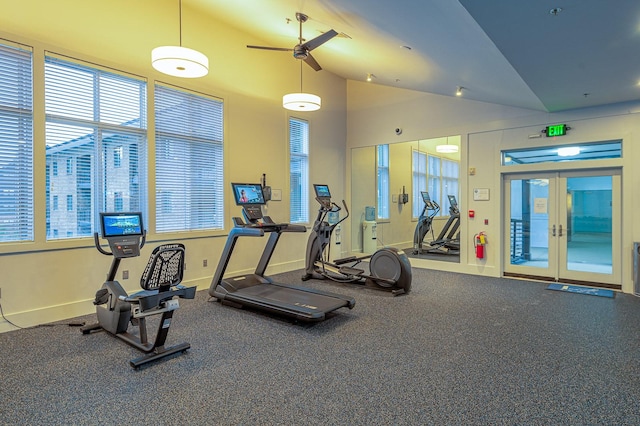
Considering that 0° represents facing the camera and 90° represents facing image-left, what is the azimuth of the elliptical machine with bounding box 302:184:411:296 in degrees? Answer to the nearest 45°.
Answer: approximately 135°

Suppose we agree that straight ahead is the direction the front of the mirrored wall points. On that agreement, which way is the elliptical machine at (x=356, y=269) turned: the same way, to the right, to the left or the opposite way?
to the right

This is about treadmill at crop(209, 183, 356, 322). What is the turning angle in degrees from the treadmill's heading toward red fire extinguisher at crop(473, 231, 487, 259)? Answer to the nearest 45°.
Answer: approximately 135° to its right

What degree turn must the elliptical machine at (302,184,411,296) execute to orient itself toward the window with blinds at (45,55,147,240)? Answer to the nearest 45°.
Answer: approximately 90° to its left

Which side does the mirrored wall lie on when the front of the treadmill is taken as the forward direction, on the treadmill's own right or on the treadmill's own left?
on the treadmill's own right

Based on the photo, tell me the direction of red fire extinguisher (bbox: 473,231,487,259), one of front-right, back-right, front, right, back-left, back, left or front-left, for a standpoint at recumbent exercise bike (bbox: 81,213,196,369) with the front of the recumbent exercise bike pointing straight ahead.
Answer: back-right

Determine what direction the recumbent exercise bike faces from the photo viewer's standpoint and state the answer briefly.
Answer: facing away from the viewer and to the left of the viewer

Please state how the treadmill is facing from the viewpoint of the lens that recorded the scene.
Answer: facing away from the viewer and to the left of the viewer

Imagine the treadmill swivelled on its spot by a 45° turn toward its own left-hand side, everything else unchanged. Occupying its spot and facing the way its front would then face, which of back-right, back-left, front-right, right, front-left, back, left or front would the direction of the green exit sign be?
back
